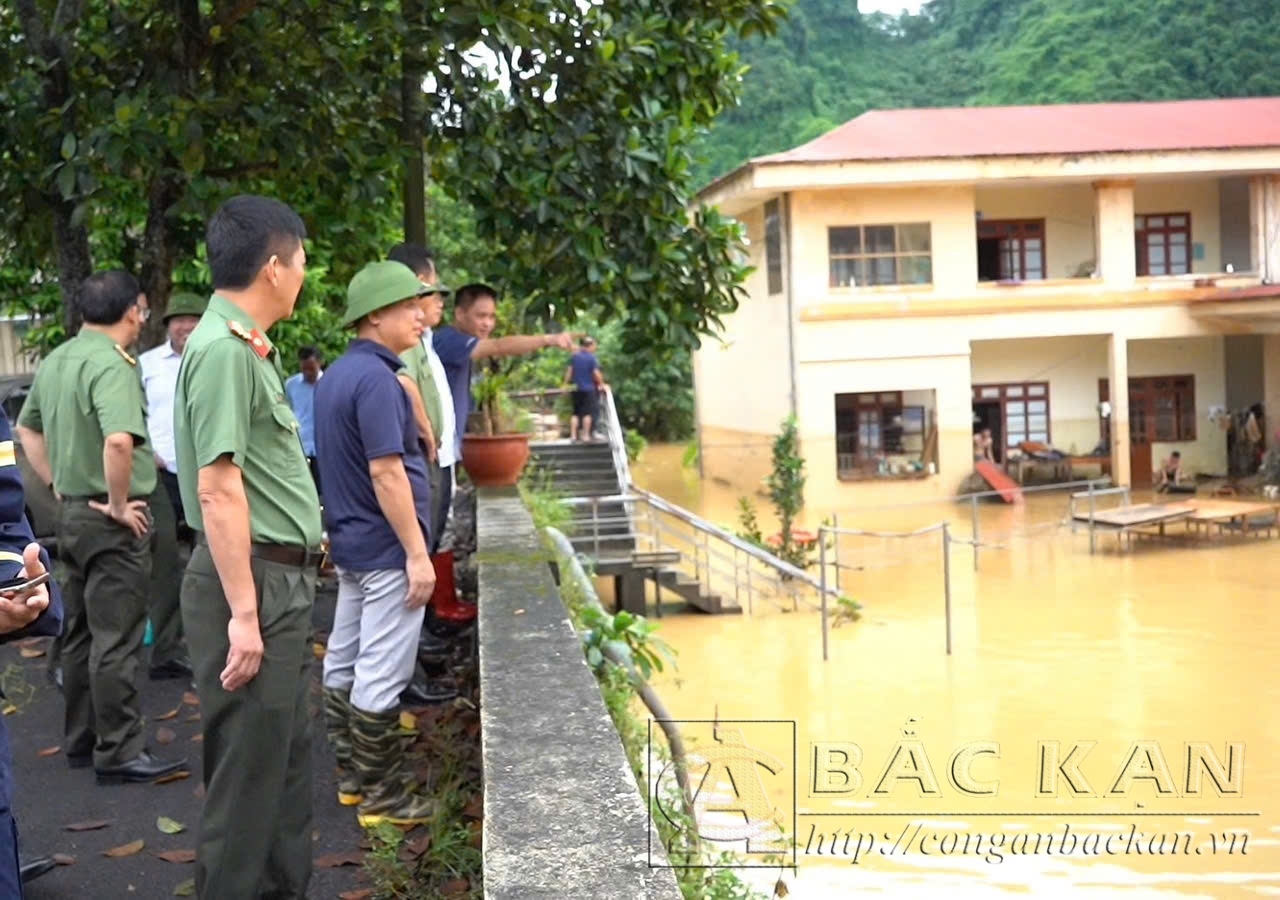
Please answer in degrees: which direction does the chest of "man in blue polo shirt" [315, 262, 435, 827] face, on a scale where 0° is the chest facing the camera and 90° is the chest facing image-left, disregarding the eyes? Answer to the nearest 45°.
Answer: approximately 270°

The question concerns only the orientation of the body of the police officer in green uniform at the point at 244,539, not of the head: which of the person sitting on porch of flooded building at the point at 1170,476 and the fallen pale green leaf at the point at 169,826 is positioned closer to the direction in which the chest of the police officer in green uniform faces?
the person sitting on porch of flooded building

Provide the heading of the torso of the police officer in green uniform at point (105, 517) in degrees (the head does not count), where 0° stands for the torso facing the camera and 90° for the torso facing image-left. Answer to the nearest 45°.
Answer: approximately 225°

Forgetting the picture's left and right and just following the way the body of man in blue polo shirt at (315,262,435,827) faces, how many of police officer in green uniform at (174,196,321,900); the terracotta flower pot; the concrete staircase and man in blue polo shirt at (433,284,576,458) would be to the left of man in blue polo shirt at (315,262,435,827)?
3

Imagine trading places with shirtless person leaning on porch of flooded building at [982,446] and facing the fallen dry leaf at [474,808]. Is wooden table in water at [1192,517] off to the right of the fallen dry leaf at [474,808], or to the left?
left

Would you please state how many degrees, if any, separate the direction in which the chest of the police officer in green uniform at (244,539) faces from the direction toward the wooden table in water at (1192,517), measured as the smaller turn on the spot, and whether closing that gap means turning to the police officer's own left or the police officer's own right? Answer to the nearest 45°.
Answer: approximately 45° to the police officer's own left

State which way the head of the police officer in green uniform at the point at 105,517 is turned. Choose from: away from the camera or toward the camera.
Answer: away from the camera

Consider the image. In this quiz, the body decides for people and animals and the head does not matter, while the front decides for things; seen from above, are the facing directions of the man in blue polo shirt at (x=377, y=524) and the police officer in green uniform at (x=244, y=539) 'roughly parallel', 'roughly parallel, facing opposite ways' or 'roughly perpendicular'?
roughly parallel

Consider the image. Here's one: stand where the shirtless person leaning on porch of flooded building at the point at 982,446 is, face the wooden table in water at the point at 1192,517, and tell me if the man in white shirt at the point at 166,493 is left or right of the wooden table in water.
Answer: right

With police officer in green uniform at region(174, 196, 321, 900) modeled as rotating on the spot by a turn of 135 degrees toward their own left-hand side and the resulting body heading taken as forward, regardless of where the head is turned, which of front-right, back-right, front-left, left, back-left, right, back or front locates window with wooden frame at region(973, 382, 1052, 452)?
right

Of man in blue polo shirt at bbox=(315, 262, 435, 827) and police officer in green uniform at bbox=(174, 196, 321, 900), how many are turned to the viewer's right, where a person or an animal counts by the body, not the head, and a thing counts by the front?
2

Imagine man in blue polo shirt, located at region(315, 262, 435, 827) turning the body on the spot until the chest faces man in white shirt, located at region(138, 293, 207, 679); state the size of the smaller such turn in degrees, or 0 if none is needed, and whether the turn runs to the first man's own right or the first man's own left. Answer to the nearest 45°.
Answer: approximately 135° to the first man's own left

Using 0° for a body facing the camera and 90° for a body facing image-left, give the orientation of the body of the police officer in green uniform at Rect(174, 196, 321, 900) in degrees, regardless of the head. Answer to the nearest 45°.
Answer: approximately 270°

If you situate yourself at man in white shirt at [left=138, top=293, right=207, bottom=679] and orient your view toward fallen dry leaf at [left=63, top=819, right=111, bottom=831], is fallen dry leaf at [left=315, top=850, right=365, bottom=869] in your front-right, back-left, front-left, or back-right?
front-left

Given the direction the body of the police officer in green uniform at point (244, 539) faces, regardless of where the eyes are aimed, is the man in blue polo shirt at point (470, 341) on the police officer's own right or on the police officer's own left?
on the police officer's own left
